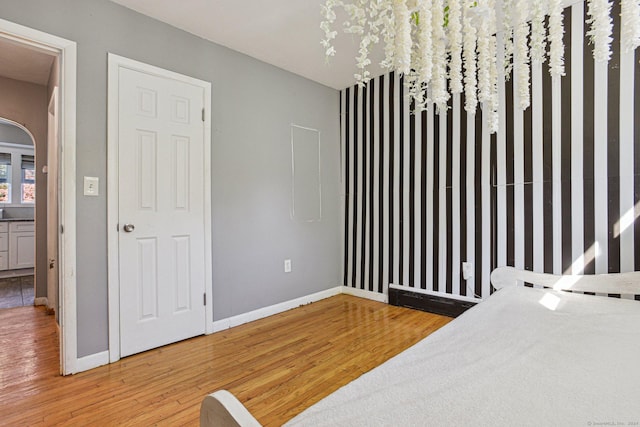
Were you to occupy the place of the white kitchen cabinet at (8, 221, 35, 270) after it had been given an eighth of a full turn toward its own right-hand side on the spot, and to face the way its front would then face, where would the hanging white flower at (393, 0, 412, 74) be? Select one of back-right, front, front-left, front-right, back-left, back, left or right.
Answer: front-left

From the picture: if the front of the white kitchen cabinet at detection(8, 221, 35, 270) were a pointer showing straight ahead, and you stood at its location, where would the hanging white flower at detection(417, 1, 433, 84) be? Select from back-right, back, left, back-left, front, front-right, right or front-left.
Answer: front

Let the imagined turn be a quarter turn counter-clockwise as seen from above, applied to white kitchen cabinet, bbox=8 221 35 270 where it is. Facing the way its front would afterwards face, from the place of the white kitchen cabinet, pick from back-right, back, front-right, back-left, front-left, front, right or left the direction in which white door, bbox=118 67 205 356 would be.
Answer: right

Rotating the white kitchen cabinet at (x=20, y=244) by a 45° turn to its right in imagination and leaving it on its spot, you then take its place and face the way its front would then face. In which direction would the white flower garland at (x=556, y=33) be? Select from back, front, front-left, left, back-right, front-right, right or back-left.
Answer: front-left

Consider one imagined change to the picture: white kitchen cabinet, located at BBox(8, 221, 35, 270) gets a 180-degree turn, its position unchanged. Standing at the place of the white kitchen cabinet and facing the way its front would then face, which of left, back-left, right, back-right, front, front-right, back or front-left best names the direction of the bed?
back

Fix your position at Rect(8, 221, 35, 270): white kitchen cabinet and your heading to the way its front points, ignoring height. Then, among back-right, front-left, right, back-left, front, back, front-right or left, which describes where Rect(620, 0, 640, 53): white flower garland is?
front

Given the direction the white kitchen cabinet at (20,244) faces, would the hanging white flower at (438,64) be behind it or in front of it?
in front

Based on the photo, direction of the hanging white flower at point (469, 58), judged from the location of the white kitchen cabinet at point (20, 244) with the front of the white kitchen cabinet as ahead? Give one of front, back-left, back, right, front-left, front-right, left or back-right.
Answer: front

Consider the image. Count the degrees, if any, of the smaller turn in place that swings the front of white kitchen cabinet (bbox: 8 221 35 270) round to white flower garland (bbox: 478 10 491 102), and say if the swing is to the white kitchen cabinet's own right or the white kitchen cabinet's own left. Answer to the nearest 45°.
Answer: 0° — it already faces it

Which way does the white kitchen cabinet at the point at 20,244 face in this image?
toward the camera

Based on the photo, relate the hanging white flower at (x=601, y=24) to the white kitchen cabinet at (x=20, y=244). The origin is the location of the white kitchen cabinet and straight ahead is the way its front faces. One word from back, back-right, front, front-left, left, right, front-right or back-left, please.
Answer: front

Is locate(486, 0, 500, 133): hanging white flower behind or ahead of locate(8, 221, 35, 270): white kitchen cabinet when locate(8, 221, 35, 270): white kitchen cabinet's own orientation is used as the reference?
ahead

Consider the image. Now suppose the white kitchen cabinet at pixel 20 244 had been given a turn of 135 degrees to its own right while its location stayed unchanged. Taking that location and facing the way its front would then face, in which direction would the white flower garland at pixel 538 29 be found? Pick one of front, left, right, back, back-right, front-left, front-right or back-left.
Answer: back-left
